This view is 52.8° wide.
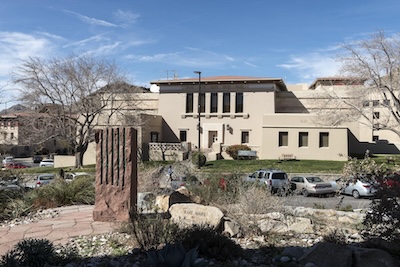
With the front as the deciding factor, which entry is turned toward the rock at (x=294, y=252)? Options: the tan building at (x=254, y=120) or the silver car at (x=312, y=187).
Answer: the tan building

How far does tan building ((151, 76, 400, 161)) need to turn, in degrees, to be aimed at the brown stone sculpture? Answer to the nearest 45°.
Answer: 0° — it already faces it

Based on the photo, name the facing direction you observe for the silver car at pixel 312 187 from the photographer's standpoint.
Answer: facing away from the viewer and to the left of the viewer

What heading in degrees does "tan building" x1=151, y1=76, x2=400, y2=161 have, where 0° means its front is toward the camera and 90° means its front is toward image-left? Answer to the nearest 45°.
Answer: approximately 0°

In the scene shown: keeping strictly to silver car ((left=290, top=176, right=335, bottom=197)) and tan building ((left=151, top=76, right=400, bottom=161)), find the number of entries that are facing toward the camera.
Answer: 1

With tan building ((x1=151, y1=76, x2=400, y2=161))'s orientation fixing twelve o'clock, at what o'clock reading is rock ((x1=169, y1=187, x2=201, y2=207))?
The rock is roughly at 12 o'clock from the tan building.

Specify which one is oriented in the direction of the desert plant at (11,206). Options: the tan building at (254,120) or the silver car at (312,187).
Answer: the tan building

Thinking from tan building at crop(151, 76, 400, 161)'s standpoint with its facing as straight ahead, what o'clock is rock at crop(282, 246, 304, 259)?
The rock is roughly at 12 o'clock from the tan building.

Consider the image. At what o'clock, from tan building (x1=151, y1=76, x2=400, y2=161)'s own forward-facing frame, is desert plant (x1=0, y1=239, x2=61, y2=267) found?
The desert plant is roughly at 12 o'clock from the tan building.

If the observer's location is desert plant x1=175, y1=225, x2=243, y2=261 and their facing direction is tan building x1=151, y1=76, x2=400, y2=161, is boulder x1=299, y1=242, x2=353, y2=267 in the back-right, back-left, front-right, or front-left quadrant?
back-right

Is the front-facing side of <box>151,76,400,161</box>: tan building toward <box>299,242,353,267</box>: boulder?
yes

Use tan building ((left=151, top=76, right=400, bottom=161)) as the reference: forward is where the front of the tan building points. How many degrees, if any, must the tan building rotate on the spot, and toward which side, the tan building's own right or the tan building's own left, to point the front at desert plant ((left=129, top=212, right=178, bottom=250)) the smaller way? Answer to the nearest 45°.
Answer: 0° — it already faces it

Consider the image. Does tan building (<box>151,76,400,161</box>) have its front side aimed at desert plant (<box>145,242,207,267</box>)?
yes
